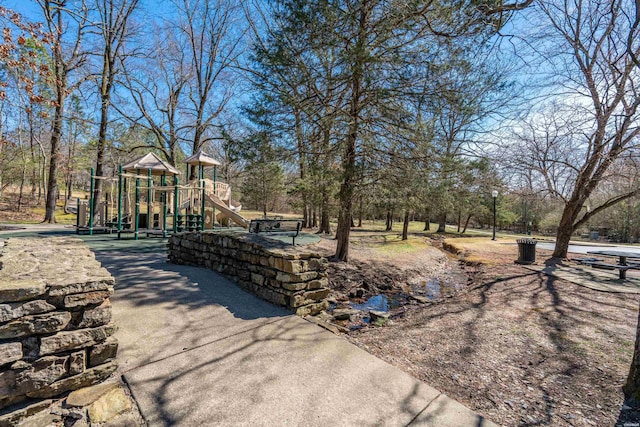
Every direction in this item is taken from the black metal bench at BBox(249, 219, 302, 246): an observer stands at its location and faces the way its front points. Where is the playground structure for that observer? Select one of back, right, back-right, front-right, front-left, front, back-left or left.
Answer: right

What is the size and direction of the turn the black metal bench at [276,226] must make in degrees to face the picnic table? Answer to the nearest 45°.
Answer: approximately 135° to its left

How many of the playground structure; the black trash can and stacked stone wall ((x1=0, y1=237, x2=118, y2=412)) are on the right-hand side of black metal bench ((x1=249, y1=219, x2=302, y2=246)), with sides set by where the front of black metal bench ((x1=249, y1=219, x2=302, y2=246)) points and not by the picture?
1

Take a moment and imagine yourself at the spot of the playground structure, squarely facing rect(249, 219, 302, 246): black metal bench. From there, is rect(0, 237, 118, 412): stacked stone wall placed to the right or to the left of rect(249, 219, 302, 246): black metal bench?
right
